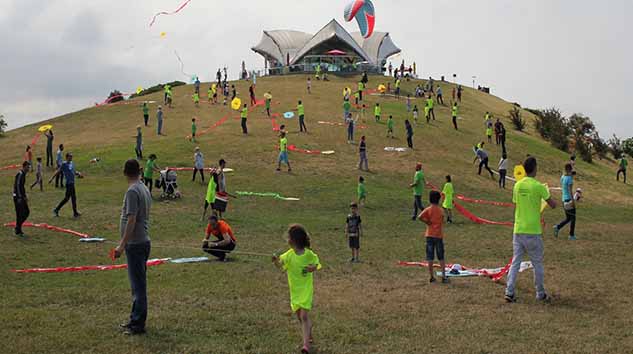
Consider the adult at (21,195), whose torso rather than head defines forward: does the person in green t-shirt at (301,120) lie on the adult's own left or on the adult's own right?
on the adult's own left

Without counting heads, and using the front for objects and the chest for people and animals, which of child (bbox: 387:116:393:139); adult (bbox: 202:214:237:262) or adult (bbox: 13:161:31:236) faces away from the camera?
the child

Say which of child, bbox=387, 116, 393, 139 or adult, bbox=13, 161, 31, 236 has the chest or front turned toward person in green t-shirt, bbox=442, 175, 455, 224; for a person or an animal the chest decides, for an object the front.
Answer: the adult

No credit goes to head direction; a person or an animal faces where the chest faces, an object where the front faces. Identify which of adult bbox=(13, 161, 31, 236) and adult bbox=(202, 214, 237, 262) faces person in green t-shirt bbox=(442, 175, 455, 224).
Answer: adult bbox=(13, 161, 31, 236)

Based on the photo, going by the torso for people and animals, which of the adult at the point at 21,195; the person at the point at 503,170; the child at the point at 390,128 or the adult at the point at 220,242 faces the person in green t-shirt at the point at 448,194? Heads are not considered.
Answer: the adult at the point at 21,195

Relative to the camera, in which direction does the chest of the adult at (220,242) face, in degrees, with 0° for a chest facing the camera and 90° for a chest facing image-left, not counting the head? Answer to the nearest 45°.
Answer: approximately 45°

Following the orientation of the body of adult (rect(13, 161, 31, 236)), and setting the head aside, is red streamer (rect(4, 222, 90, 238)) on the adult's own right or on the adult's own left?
on the adult's own left

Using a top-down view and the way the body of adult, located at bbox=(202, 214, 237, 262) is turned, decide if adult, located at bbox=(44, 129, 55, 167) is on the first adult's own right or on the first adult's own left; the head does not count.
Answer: on the first adult's own right
